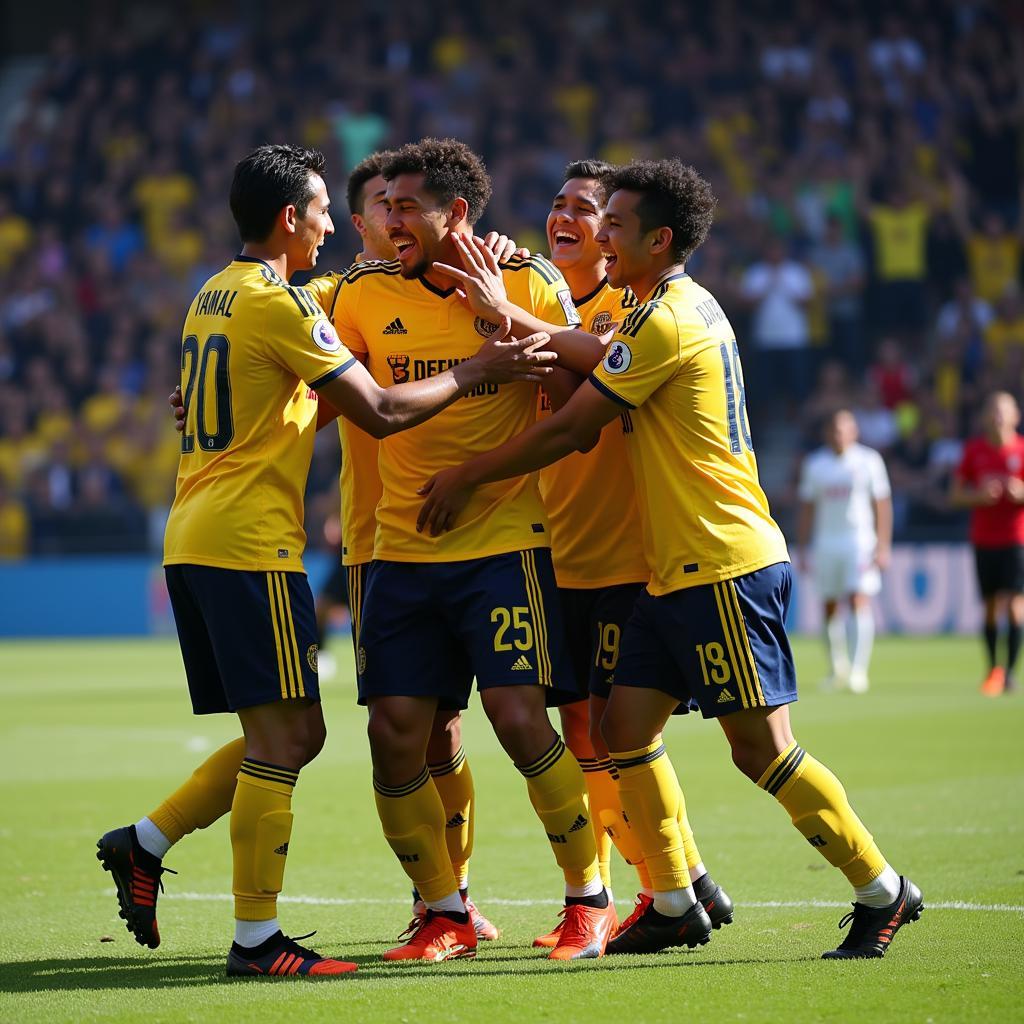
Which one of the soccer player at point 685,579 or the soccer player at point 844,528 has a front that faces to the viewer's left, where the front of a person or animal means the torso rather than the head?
the soccer player at point 685,579

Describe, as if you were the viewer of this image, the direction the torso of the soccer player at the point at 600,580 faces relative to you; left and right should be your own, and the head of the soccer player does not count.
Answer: facing the viewer and to the left of the viewer

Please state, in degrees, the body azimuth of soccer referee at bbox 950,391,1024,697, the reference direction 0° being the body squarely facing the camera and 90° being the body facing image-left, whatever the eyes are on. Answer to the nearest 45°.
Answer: approximately 0°

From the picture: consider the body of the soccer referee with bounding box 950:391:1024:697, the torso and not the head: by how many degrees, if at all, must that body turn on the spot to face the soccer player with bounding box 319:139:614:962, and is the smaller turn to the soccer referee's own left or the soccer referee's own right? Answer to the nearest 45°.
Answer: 0° — they already face them

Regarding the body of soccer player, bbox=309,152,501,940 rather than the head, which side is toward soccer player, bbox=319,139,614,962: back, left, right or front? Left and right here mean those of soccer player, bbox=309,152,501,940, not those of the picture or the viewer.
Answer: front

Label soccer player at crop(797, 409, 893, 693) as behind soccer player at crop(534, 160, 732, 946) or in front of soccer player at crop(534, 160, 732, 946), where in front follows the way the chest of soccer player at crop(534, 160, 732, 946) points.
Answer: behind

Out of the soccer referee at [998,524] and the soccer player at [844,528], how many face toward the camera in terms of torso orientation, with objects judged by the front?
2

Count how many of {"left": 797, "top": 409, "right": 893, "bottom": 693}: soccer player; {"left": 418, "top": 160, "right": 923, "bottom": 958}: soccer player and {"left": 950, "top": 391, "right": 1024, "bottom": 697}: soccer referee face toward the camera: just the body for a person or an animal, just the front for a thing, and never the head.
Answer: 2

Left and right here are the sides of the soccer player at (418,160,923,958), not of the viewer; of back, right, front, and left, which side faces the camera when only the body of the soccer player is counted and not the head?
left

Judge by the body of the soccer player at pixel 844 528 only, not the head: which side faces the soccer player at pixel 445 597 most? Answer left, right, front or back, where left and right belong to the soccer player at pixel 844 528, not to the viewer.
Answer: front
